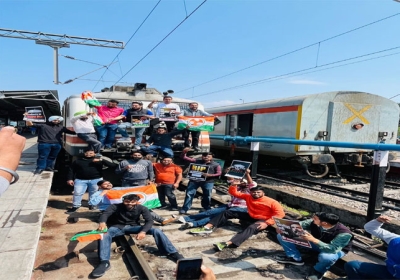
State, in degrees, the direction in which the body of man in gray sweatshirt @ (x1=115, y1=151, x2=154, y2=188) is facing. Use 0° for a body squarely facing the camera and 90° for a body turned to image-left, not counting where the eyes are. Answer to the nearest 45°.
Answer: approximately 0°

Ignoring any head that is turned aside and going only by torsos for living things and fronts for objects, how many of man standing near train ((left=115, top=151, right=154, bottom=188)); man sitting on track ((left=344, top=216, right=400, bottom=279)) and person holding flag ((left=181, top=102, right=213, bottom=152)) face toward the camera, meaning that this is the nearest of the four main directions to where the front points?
2

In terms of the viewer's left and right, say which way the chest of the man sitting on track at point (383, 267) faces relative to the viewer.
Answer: facing to the left of the viewer

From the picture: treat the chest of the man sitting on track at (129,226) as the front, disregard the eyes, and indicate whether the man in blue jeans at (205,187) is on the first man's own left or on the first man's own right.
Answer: on the first man's own left

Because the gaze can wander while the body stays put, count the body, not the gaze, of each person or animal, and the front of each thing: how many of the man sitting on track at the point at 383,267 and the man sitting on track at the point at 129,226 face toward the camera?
1

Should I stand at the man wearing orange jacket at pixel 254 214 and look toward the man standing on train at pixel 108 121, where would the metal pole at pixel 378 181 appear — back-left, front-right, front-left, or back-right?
back-right

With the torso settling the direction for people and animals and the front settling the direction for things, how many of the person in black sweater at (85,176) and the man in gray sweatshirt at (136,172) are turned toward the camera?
2

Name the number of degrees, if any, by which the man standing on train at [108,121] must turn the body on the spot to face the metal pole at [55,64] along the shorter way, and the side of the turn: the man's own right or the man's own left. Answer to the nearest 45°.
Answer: approximately 180°

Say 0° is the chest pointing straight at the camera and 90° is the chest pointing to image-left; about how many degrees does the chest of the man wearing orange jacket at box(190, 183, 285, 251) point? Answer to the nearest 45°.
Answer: approximately 45°
